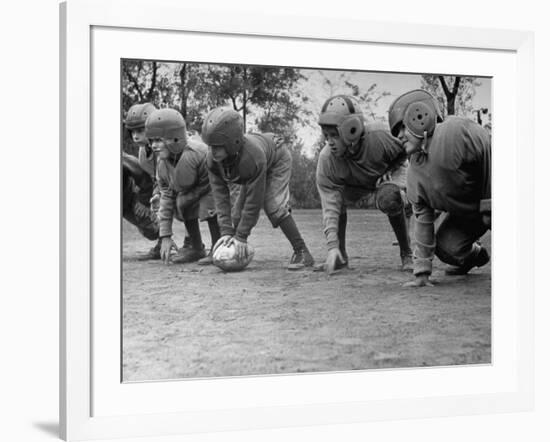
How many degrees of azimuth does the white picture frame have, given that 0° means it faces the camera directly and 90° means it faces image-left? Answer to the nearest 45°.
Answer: approximately 315°
